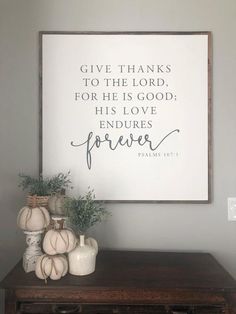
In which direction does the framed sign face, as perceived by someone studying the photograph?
facing the viewer

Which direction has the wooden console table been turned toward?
toward the camera

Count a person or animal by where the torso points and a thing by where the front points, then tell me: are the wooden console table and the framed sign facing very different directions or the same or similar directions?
same or similar directions

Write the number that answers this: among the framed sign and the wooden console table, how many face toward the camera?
2
